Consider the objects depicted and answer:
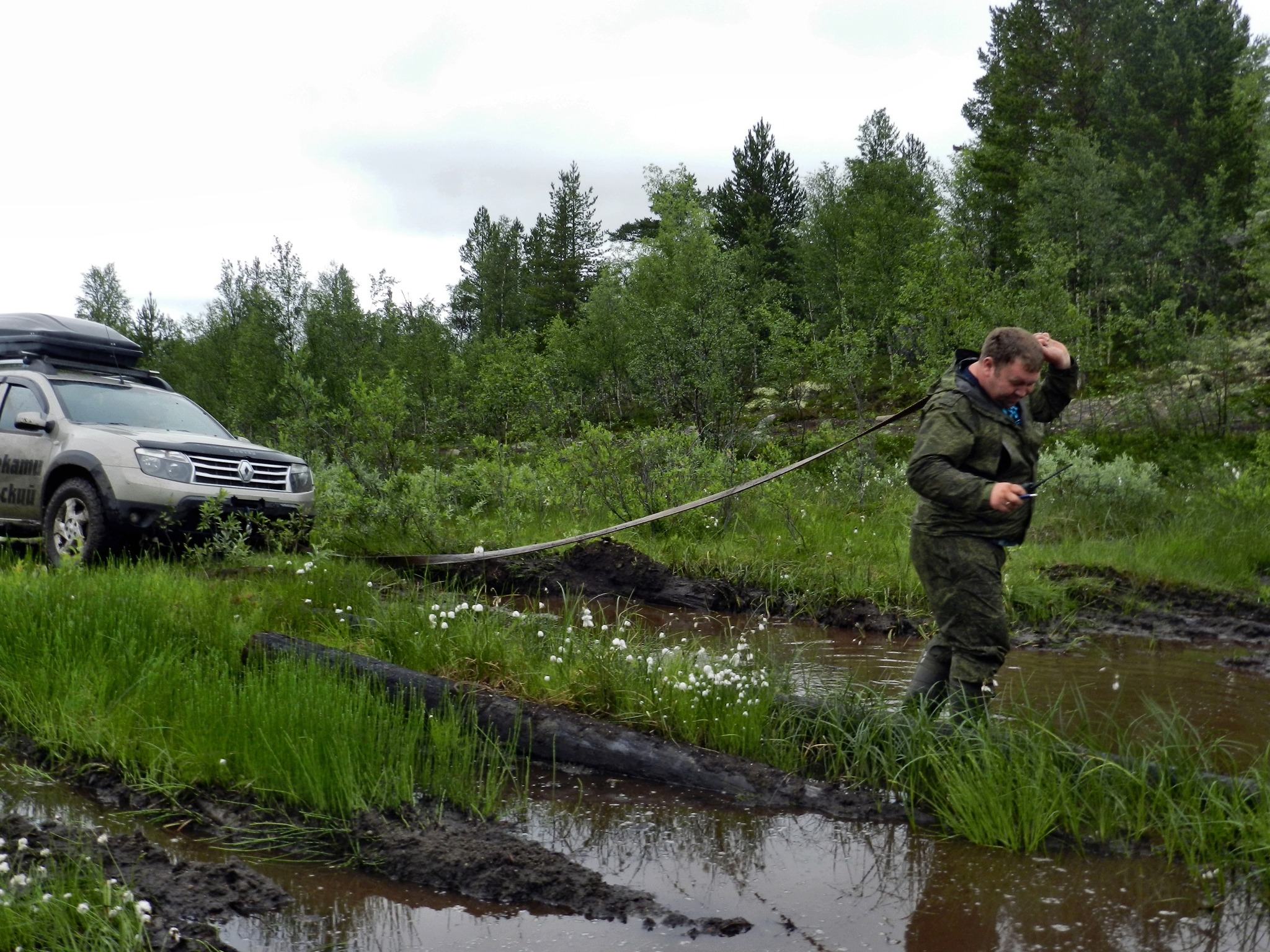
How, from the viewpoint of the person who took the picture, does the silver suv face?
facing the viewer and to the right of the viewer

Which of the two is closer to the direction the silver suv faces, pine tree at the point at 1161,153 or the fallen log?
the fallen log

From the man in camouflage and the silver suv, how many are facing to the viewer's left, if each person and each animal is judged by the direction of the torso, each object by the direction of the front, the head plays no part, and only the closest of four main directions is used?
0

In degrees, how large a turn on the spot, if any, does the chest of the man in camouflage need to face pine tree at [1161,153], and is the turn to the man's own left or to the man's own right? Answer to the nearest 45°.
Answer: approximately 135° to the man's own left

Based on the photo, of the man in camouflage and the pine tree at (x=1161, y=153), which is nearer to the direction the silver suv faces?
the man in camouflage

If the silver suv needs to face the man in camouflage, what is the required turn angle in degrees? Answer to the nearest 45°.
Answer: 0° — it already faces them

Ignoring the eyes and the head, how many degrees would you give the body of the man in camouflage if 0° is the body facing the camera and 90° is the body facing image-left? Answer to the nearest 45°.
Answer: approximately 315°

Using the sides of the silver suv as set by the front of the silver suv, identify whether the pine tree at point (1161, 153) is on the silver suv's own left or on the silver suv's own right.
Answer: on the silver suv's own left
